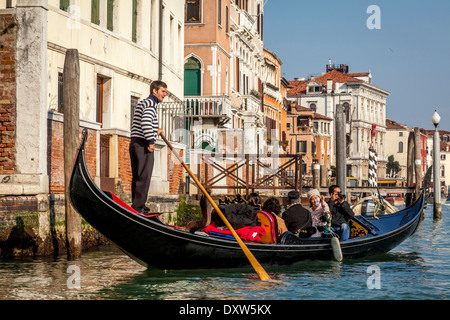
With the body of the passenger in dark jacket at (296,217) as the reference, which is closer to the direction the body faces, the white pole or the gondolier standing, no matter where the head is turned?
the white pole

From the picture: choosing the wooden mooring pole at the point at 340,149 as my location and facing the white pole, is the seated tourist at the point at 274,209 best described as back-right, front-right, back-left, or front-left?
back-right

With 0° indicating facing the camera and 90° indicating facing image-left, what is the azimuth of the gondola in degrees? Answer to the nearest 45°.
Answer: approximately 270°

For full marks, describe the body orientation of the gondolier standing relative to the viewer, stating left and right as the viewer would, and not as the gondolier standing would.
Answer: facing to the right of the viewer

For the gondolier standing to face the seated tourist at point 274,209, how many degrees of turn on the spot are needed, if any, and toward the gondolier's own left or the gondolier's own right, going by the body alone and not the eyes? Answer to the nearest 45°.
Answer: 0° — they already face them
